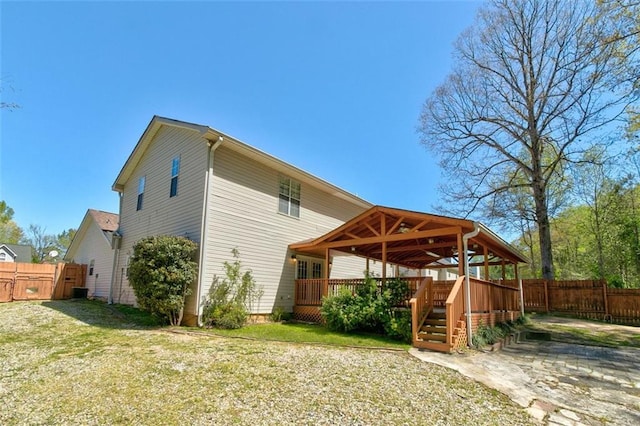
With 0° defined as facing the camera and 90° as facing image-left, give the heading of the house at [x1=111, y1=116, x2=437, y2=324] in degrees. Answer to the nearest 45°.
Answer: approximately 135°

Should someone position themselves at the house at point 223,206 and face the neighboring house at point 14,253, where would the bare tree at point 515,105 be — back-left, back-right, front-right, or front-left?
back-right

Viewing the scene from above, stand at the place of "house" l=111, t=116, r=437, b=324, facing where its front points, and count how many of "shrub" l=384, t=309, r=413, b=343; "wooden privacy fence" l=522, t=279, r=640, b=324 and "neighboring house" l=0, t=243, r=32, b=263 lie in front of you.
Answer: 1

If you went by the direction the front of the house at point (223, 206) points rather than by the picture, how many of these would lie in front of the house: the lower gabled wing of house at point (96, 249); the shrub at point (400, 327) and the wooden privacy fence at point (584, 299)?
1

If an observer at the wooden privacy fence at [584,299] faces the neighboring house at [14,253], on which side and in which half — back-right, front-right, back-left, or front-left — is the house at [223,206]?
front-left

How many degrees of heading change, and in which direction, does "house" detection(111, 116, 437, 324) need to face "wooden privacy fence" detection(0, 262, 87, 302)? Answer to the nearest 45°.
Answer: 0° — it already faces it

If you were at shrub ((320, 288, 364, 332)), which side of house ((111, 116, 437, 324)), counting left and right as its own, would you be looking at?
back

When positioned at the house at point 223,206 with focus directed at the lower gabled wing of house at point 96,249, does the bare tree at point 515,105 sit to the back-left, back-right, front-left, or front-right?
back-right

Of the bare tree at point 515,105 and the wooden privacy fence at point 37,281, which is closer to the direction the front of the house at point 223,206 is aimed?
the wooden privacy fence

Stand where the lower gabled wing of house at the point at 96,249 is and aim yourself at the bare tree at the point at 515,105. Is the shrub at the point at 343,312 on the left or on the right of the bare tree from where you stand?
right

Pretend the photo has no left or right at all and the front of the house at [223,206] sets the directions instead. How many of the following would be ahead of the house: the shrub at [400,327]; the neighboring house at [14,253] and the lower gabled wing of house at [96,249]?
2

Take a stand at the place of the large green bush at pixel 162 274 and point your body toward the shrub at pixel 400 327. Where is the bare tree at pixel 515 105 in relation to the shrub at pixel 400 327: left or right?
left

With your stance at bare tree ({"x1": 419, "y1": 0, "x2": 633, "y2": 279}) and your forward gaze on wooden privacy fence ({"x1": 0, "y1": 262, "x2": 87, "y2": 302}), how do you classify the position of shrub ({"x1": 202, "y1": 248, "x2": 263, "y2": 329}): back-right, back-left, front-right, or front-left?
front-left

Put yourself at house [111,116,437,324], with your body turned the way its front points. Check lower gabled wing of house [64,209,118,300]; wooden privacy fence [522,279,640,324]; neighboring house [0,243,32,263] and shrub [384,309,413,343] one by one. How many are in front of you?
2

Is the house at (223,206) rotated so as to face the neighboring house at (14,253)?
yes

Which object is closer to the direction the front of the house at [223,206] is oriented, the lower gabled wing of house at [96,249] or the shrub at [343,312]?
the lower gabled wing of house

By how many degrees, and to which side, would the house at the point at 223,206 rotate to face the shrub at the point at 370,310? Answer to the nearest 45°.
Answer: approximately 180°

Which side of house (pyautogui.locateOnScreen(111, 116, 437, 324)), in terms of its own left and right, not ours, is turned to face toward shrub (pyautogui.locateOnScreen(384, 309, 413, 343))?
back

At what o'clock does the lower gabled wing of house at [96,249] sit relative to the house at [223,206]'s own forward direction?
The lower gabled wing of house is roughly at 12 o'clock from the house.
